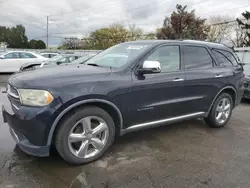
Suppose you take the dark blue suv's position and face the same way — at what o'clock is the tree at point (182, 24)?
The tree is roughly at 5 o'clock from the dark blue suv.

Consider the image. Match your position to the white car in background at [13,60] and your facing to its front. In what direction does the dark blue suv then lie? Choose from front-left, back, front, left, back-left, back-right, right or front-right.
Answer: left

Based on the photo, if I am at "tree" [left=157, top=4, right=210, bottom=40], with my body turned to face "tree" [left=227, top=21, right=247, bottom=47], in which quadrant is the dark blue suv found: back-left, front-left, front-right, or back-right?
back-right

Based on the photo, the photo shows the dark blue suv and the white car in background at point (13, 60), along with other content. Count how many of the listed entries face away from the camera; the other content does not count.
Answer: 0

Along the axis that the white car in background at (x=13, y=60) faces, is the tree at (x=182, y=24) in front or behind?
behind

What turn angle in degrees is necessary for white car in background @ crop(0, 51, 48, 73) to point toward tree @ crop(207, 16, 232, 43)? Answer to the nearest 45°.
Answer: approximately 135° to its right

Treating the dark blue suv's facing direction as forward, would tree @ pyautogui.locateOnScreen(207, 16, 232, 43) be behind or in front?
behind

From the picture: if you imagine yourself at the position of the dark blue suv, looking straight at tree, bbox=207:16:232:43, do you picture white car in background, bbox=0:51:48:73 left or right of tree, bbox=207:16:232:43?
left

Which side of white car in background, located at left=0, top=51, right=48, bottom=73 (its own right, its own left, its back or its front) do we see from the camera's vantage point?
left
